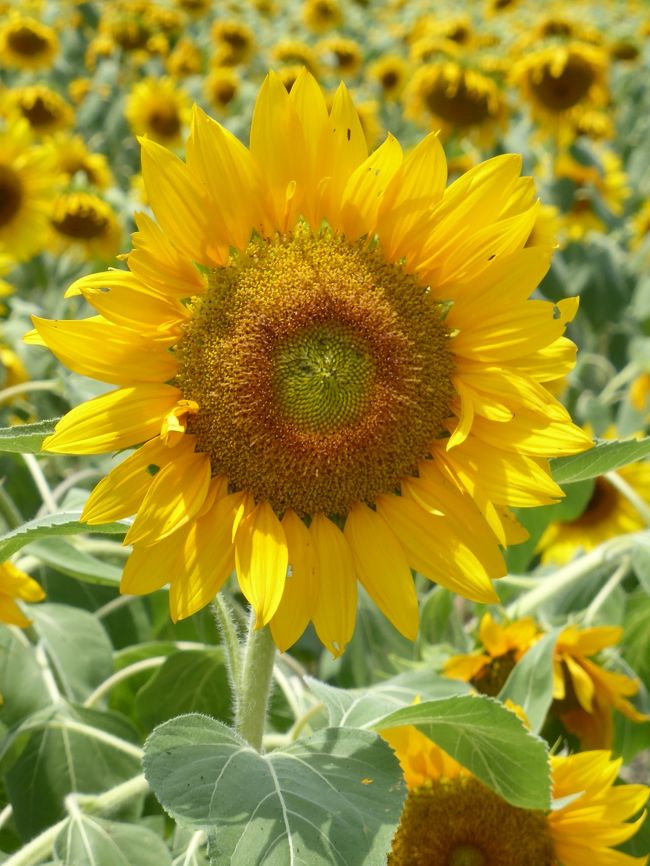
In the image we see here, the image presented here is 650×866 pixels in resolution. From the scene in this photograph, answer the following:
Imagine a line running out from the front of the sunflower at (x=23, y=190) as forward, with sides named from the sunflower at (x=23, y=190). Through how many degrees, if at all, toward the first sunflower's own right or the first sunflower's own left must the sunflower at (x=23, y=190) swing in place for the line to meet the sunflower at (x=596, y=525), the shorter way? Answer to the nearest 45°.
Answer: approximately 45° to the first sunflower's own left

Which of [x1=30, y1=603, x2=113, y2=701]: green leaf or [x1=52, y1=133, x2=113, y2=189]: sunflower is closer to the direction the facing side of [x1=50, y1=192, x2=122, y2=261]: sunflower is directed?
the green leaf

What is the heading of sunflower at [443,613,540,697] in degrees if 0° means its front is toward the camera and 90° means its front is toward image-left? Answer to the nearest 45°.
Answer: approximately 0°

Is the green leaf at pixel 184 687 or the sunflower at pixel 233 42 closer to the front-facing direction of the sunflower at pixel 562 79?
the green leaf

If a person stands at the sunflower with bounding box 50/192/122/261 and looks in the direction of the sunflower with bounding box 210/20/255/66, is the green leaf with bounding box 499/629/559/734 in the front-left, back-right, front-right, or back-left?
back-right
